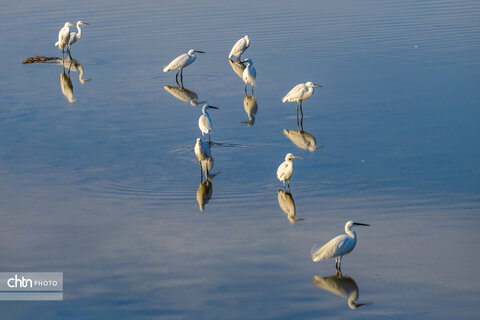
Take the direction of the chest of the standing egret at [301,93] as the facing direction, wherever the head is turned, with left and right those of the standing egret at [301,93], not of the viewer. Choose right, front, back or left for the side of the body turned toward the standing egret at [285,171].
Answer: right

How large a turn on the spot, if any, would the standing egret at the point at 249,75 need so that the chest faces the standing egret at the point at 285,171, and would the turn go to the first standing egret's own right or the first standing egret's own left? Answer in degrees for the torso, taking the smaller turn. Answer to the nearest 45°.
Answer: approximately 45° to the first standing egret's own left

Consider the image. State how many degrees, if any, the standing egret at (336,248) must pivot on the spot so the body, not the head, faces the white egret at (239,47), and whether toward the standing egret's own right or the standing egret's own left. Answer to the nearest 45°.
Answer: approximately 90° to the standing egret's own left

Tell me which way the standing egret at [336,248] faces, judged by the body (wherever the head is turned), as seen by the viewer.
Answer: to the viewer's right

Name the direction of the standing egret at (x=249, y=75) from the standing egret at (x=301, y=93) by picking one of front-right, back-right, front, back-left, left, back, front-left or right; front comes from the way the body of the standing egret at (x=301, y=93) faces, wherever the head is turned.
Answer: back-left

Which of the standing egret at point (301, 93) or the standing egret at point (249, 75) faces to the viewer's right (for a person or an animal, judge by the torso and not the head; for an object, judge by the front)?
the standing egret at point (301, 93)

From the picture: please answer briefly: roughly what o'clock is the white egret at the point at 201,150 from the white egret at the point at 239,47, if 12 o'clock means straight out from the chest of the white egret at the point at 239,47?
the white egret at the point at 201,150 is roughly at 3 o'clock from the white egret at the point at 239,47.

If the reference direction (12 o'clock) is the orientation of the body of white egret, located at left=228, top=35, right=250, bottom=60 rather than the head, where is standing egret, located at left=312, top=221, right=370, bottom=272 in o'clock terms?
The standing egret is roughly at 3 o'clock from the white egret.

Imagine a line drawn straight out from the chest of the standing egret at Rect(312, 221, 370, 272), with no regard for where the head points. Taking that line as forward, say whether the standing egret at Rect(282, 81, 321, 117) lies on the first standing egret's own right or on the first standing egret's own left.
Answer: on the first standing egret's own left

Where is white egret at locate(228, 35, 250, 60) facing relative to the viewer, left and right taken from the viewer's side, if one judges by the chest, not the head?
facing to the right of the viewer

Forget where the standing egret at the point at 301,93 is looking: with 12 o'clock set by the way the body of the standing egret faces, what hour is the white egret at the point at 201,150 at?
The white egret is roughly at 4 o'clock from the standing egret.

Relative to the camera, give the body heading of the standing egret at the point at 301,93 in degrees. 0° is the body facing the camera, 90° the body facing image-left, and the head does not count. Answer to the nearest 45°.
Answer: approximately 270°
